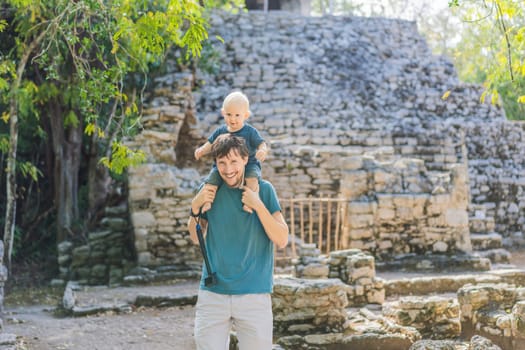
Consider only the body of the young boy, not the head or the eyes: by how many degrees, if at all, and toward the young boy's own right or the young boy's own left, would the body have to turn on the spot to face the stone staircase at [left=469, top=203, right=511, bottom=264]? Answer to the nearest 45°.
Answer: approximately 135° to the young boy's own left

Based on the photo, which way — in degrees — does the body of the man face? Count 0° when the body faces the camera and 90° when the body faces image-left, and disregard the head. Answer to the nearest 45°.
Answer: approximately 0°

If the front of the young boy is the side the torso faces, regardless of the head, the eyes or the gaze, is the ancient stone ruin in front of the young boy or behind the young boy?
behind

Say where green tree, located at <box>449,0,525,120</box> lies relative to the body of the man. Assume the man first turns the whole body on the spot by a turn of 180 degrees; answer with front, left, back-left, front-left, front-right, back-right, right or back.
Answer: front-right

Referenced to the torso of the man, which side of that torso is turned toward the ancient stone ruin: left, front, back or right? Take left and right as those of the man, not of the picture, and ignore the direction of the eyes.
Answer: back

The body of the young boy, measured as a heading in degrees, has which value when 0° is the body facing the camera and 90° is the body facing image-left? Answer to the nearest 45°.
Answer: approximately 0°
